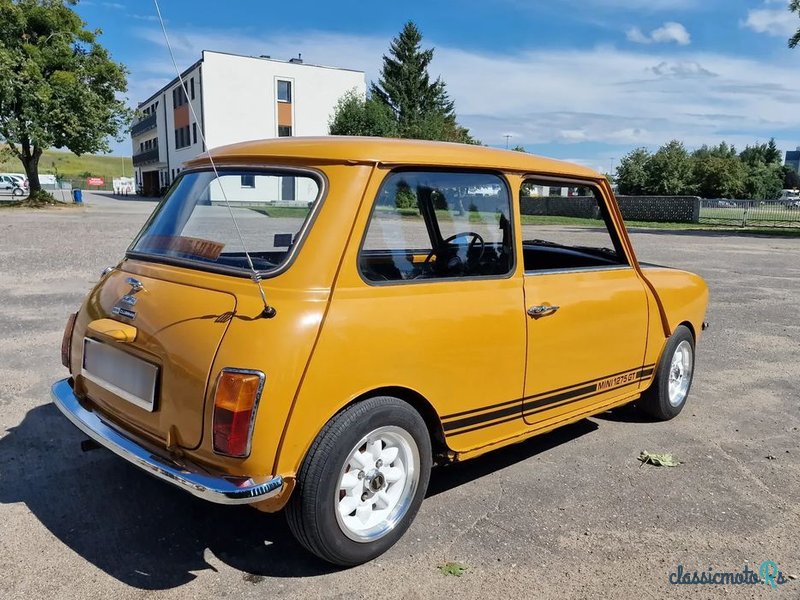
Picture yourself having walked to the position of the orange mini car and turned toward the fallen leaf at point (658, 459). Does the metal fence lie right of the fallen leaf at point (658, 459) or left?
left

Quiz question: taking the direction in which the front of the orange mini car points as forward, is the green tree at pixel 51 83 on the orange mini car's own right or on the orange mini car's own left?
on the orange mini car's own left

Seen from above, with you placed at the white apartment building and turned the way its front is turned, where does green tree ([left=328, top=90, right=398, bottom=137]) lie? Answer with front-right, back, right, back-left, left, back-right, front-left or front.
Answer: back-left

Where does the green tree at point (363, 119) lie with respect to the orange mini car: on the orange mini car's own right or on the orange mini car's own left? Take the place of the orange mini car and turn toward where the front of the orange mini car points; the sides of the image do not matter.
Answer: on the orange mini car's own left

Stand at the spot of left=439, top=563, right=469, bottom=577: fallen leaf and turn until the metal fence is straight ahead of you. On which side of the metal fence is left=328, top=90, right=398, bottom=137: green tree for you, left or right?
left

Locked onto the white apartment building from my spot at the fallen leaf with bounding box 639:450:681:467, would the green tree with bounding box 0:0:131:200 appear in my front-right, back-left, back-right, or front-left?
front-left

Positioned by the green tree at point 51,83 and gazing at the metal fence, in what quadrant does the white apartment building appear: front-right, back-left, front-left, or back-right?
front-left

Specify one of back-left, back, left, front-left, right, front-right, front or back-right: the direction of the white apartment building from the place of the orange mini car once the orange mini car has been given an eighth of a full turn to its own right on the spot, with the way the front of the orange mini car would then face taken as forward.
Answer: left

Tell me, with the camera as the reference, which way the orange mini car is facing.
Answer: facing away from the viewer and to the right of the viewer

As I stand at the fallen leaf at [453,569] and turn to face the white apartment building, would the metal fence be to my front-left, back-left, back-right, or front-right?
front-right
